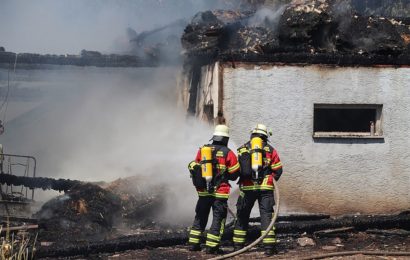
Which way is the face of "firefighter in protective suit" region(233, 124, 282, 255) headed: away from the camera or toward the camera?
away from the camera

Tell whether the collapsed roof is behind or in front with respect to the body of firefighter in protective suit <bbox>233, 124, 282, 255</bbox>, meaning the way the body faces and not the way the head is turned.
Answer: in front

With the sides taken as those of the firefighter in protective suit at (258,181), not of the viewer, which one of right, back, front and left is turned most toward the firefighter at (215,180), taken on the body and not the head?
left

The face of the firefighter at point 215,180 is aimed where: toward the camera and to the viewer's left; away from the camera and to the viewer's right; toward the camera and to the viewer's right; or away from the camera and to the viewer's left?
away from the camera and to the viewer's left

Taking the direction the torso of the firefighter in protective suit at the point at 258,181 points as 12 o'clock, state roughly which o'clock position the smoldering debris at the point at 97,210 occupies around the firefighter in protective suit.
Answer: The smoldering debris is roughly at 10 o'clock from the firefighter in protective suit.

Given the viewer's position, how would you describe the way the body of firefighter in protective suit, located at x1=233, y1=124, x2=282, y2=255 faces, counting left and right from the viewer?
facing away from the viewer
